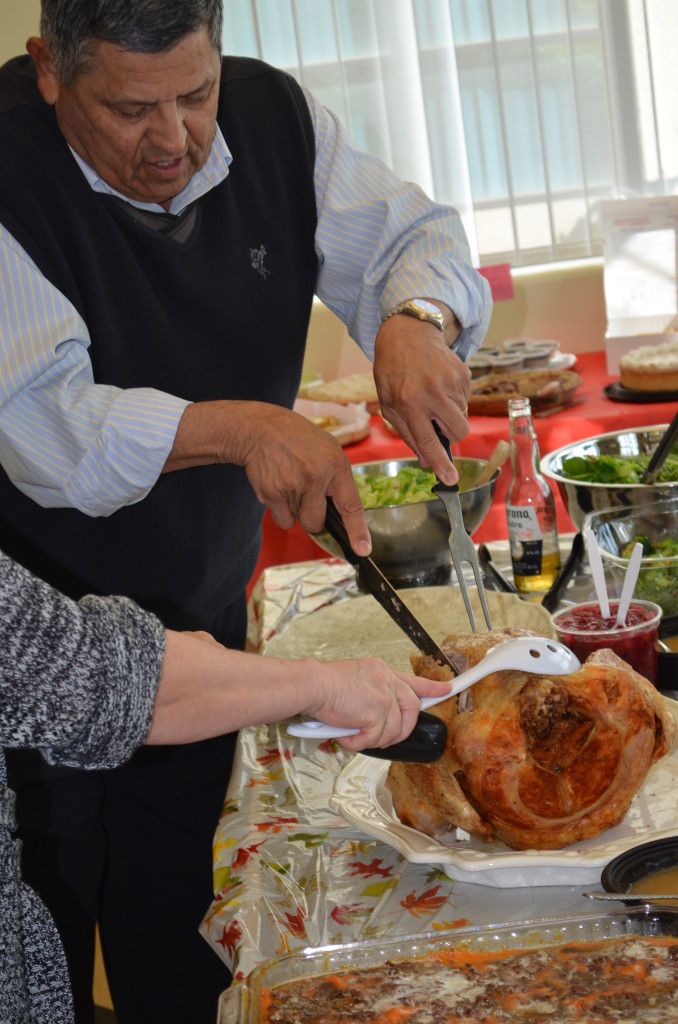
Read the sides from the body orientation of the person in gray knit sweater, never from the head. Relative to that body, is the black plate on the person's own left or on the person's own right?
on the person's own left

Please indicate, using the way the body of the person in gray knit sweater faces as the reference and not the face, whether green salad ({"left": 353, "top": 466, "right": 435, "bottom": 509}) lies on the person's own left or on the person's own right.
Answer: on the person's own left

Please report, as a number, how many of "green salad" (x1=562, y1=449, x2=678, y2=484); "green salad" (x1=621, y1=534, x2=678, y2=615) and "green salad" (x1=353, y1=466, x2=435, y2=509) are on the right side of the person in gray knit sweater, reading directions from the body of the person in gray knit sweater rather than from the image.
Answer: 0

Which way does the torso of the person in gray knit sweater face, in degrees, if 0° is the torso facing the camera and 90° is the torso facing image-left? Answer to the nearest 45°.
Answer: approximately 270°

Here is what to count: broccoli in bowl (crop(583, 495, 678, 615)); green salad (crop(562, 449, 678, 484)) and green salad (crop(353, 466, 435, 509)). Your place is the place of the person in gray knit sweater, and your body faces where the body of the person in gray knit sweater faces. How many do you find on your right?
0
